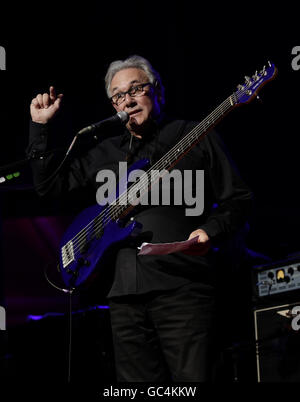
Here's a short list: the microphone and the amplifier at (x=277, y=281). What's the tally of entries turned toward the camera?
1

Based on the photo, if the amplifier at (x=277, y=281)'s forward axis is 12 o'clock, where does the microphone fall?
The microphone is roughly at 1 o'clock from the amplifier.

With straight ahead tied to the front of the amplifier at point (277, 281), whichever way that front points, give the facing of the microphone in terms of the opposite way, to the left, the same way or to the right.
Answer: to the left

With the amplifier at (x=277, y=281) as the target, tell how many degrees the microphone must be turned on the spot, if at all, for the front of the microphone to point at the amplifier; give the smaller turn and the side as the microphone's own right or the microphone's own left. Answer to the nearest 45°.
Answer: approximately 45° to the microphone's own left

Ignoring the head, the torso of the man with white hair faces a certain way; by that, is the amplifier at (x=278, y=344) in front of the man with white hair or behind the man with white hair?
behind

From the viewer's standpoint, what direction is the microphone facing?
to the viewer's right

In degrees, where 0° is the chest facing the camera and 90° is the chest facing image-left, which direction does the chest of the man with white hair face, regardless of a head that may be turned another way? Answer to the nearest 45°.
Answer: approximately 45°

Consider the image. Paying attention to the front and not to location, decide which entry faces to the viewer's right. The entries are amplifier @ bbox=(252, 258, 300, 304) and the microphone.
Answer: the microphone

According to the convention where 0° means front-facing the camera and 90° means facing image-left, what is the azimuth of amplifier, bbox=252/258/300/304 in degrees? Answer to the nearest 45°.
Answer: approximately 0°

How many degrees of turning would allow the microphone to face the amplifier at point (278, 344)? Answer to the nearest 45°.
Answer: approximately 45° to its left
